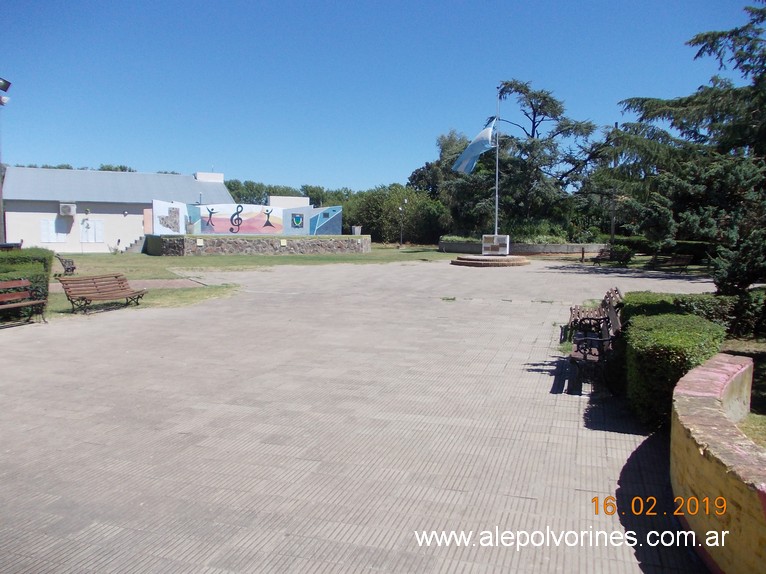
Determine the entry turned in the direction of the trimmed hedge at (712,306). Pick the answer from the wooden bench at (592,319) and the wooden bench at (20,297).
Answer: the wooden bench at (20,297)

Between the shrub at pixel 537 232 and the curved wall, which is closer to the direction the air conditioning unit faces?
the curved wall

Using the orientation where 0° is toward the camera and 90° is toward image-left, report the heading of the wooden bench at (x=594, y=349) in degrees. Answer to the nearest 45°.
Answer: approximately 90°

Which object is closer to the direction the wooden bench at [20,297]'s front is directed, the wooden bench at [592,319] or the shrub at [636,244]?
the wooden bench

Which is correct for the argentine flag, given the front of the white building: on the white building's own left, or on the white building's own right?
on the white building's own left

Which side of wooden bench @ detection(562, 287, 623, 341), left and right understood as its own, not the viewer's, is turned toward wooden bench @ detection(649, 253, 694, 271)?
right

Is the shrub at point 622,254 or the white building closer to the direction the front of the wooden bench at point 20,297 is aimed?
the shrub

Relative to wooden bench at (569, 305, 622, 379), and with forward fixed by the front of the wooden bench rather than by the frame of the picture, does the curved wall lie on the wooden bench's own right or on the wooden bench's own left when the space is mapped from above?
on the wooden bench's own left

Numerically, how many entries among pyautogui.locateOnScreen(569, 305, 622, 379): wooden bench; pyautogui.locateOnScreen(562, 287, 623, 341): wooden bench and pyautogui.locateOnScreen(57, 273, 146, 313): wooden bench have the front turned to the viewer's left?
2

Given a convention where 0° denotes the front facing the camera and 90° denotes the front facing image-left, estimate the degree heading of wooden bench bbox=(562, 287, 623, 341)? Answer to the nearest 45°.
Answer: approximately 90°

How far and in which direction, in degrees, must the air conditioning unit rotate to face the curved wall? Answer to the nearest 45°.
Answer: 0° — it already faces it
